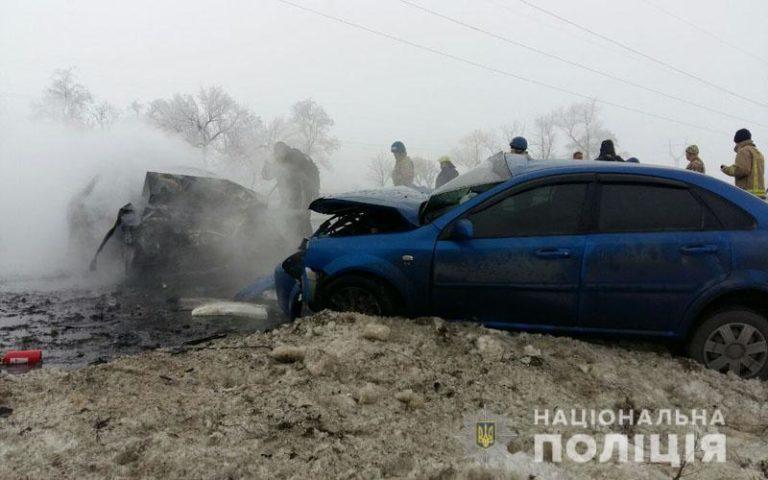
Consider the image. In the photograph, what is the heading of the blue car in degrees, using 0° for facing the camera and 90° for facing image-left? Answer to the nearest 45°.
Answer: approximately 90°

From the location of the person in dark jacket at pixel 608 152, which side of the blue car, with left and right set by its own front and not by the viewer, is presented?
right

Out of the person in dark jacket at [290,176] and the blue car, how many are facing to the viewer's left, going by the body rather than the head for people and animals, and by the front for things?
2

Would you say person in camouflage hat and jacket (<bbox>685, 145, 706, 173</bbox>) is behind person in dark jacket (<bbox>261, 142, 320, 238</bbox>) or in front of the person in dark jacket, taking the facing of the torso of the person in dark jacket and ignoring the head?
behind

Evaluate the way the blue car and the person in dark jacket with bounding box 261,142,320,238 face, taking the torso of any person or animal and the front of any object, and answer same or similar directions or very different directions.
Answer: same or similar directions

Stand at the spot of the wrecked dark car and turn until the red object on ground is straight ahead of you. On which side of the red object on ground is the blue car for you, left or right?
left

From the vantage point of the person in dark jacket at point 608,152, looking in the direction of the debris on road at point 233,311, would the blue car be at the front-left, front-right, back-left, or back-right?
front-left

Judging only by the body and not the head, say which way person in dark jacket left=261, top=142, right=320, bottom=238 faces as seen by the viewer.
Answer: to the viewer's left

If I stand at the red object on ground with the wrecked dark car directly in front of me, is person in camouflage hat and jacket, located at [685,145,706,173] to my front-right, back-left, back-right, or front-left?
front-right

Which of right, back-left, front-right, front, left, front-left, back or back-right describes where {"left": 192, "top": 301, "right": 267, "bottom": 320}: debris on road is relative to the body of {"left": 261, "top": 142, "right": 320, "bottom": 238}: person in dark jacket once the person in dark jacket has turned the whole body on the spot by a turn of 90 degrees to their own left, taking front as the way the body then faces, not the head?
front

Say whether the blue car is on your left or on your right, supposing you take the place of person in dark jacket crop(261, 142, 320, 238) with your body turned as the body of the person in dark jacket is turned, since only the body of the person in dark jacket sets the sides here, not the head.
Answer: on your left

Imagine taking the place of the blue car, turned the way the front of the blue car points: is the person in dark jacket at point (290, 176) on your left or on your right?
on your right

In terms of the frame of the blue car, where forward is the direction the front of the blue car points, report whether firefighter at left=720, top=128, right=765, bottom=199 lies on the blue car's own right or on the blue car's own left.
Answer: on the blue car's own right
